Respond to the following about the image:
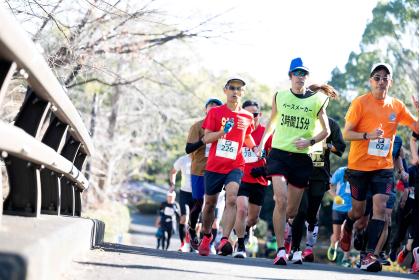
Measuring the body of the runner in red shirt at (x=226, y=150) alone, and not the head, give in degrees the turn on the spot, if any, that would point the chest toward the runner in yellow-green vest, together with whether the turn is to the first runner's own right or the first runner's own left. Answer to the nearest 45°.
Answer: approximately 45° to the first runner's own left

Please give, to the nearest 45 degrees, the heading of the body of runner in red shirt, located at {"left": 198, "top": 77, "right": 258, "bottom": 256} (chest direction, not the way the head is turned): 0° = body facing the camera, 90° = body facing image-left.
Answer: approximately 0°

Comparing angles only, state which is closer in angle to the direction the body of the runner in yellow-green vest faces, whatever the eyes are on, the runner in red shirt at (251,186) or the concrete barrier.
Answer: the concrete barrier

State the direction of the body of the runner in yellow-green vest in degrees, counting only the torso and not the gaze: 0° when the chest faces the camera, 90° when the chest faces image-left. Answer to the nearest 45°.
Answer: approximately 0°
